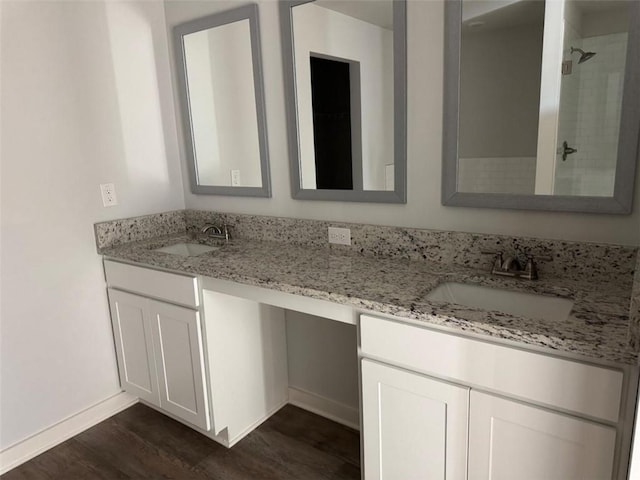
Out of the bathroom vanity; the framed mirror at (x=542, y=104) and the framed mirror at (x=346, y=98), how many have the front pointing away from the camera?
0

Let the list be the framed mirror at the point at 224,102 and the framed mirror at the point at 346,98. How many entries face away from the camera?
0

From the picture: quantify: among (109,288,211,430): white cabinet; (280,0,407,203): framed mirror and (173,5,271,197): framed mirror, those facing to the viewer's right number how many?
0

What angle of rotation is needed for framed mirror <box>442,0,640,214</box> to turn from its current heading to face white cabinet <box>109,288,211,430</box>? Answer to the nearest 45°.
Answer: approximately 90° to its right

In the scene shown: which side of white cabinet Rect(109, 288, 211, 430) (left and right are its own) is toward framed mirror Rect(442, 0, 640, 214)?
left

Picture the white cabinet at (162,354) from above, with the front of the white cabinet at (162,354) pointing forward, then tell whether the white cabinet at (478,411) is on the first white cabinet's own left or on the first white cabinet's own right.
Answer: on the first white cabinet's own left

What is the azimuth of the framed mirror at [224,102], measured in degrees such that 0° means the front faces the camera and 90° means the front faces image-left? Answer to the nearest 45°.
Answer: approximately 45°

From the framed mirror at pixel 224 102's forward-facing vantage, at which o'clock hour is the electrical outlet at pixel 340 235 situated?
The electrical outlet is roughly at 9 o'clock from the framed mirror.

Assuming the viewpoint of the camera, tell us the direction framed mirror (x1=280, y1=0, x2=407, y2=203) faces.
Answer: facing the viewer and to the left of the viewer

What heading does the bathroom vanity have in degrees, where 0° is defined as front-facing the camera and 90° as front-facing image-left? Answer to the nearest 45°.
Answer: approximately 45°

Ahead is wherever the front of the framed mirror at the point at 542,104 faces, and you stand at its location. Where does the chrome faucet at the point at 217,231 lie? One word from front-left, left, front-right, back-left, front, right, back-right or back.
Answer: right
